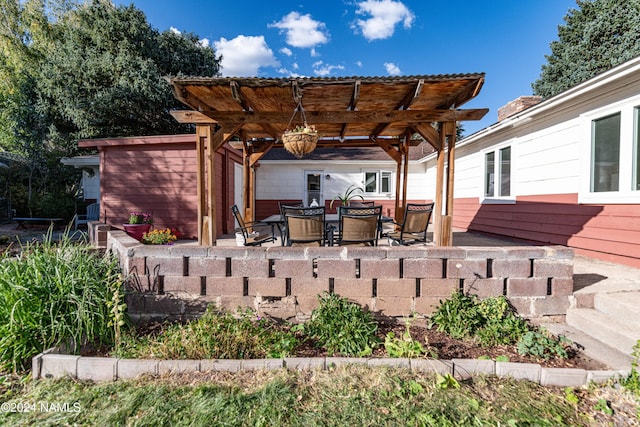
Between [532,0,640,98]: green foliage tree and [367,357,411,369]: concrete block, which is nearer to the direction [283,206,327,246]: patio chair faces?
the green foliage tree

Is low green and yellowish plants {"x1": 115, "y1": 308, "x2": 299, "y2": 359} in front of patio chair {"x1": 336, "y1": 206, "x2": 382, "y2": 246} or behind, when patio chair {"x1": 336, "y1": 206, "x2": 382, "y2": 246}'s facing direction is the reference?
behind

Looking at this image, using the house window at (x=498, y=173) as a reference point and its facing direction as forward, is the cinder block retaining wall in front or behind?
in front

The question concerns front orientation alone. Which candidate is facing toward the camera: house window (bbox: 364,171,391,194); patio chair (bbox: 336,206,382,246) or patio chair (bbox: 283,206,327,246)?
the house window

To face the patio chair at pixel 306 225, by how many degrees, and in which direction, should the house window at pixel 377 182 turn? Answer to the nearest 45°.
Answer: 0° — it already faces it

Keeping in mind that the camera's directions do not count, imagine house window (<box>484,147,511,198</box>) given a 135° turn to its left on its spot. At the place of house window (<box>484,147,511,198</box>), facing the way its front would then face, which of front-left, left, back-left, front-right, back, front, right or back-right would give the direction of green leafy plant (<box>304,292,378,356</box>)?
right

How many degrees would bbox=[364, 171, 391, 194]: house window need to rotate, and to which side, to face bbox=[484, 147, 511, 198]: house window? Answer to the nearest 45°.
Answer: approximately 45° to its left

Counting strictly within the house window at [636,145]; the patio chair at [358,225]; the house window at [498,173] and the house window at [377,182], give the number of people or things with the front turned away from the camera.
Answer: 1

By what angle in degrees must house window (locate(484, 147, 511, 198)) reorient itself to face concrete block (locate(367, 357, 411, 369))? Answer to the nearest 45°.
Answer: approximately 45° to its left

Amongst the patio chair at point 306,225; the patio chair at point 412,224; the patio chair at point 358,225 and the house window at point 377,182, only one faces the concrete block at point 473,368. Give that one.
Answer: the house window

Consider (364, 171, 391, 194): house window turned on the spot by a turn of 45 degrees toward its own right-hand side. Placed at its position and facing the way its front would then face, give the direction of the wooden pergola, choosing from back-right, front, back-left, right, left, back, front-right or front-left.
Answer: front-left

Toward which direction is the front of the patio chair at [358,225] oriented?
away from the camera

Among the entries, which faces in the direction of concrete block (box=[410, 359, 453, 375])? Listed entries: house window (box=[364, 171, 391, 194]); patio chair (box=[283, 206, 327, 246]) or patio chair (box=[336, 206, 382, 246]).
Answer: the house window

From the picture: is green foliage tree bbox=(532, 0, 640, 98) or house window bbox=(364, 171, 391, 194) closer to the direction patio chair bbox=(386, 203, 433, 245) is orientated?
the house window
